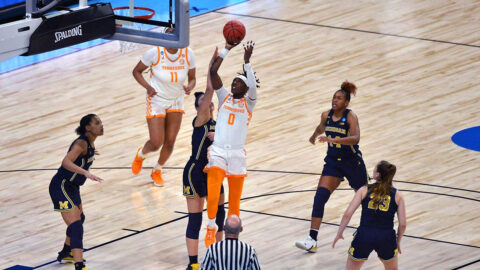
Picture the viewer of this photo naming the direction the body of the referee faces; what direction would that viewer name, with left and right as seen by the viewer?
facing away from the viewer

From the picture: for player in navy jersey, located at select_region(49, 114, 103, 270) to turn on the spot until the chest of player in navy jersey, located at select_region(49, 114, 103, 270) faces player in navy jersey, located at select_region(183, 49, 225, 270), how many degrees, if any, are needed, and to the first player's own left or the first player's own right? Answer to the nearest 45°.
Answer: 0° — they already face them

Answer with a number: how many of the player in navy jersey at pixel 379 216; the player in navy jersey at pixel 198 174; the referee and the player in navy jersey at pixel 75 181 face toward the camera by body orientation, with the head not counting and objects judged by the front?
0

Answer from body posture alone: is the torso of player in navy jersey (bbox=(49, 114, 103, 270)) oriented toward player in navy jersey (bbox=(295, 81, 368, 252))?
yes

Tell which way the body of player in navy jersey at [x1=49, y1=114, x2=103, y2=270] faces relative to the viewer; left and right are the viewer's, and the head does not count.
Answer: facing to the right of the viewer

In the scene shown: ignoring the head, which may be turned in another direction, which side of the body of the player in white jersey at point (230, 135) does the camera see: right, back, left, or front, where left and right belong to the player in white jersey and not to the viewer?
front

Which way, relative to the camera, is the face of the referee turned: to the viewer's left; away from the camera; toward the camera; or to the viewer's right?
away from the camera

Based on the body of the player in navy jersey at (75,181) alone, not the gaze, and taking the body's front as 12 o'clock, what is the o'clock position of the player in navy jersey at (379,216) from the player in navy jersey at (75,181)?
the player in navy jersey at (379,216) is roughly at 1 o'clock from the player in navy jersey at (75,181).

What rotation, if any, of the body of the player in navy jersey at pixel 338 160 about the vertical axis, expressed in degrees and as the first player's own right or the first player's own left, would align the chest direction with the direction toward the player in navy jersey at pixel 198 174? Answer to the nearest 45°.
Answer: approximately 45° to the first player's own right

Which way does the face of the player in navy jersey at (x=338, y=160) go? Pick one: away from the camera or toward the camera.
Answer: toward the camera

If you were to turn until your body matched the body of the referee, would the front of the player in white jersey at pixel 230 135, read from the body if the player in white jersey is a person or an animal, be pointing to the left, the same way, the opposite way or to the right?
the opposite way

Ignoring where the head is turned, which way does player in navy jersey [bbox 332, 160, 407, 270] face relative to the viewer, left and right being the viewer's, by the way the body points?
facing away from the viewer
